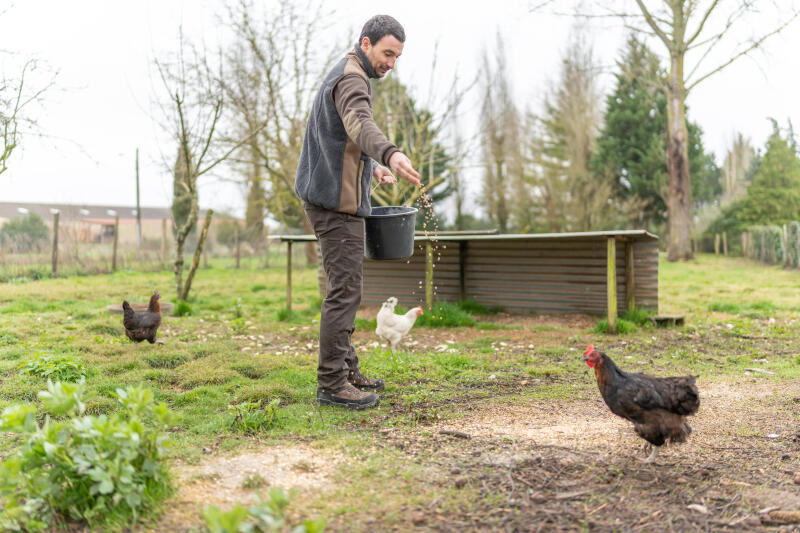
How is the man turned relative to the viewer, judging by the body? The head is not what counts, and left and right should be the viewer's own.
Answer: facing to the right of the viewer

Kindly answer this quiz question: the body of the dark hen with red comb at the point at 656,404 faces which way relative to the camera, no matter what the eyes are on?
to the viewer's left

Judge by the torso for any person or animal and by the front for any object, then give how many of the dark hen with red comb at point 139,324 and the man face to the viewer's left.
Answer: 0

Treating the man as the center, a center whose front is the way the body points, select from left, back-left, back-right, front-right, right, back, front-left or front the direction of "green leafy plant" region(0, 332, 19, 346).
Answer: back-left

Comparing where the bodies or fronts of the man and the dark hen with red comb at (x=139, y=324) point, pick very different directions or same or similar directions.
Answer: same or similar directions

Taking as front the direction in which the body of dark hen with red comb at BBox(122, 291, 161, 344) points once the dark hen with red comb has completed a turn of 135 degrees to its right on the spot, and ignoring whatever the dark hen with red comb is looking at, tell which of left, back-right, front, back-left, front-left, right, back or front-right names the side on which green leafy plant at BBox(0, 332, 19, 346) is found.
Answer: right

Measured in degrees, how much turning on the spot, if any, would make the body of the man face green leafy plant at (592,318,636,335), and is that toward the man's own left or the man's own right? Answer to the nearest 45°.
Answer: approximately 45° to the man's own left

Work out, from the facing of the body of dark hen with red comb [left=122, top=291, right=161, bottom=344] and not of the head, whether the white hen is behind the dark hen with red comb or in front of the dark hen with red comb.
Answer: in front

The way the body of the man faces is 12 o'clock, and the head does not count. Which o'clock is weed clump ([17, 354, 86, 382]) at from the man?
The weed clump is roughly at 7 o'clock from the man.

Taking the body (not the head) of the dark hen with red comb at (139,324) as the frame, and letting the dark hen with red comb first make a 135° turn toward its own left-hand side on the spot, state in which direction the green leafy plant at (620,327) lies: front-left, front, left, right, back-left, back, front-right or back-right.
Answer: back-right

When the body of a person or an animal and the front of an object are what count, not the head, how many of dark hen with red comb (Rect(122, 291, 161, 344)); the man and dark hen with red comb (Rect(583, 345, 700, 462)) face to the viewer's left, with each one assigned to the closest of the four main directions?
1

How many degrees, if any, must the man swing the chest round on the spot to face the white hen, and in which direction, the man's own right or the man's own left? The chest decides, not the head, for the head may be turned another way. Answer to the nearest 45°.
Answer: approximately 90° to the man's own left

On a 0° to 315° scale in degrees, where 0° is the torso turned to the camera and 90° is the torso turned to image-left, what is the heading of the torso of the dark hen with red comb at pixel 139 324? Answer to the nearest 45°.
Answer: approximately 270°

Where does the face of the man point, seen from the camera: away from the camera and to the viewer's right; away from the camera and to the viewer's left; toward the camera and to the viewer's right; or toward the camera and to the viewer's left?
toward the camera and to the viewer's right
